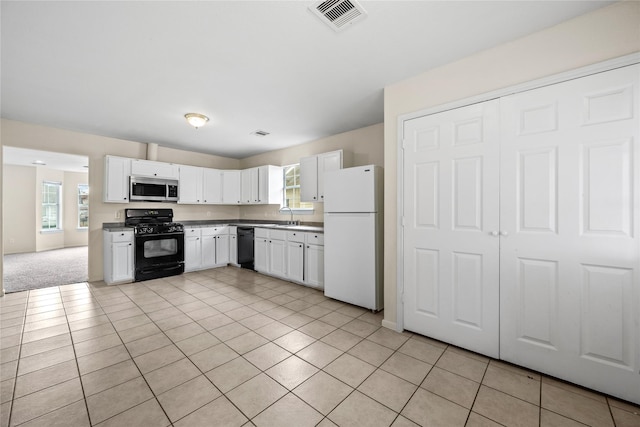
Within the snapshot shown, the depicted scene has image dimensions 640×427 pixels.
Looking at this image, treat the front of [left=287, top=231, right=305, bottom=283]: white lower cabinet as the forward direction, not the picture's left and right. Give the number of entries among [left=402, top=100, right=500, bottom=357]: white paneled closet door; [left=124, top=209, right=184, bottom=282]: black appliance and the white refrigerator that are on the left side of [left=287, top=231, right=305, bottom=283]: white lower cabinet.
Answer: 2

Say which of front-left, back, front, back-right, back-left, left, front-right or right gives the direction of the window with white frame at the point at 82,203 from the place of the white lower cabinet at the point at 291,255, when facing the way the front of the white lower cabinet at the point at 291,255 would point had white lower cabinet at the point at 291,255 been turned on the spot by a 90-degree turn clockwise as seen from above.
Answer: front

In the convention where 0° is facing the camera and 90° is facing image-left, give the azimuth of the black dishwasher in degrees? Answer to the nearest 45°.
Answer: approximately 45°

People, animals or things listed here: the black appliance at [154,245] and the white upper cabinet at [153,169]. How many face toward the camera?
2

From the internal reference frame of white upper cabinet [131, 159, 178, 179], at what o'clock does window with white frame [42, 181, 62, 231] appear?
The window with white frame is roughly at 5 o'clock from the white upper cabinet.

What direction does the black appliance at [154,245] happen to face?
toward the camera

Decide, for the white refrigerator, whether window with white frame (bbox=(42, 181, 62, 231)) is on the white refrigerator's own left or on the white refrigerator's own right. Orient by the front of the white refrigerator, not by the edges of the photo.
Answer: on the white refrigerator's own right

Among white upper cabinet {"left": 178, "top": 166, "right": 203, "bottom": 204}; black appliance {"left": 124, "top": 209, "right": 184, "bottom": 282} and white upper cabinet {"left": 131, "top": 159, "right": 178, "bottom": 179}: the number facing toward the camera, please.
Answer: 3

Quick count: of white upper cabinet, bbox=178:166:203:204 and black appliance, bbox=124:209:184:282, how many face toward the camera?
2

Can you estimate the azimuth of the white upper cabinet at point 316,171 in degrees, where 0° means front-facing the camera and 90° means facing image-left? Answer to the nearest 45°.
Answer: approximately 45°

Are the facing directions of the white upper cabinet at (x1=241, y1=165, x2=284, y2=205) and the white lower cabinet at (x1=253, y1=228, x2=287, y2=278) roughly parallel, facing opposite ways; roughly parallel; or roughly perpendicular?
roughly parallel

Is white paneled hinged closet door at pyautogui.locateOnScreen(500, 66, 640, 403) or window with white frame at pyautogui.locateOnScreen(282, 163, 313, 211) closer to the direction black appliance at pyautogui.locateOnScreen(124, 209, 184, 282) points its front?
the white paneled hinged closet door
